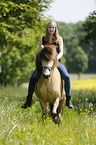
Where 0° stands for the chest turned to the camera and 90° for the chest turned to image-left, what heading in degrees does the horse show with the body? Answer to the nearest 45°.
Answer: approximately 0°

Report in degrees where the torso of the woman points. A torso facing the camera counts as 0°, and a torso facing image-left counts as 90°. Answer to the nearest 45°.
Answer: approximately 0°

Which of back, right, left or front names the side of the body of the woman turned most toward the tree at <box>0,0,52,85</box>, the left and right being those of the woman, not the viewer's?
back
